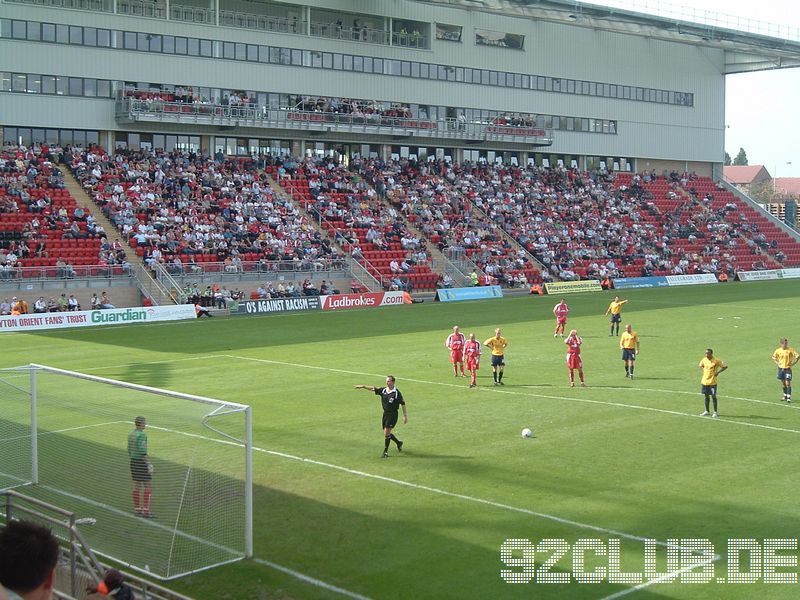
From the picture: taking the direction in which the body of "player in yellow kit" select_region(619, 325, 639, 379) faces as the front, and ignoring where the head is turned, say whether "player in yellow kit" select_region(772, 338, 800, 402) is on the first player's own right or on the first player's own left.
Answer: on the first player's own left

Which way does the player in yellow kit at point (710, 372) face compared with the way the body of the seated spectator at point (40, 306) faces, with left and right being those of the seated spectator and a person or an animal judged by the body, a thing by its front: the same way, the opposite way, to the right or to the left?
to the right

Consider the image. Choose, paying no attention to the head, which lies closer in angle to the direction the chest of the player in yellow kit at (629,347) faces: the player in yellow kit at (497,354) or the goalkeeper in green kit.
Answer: the goalkeeper in green kit

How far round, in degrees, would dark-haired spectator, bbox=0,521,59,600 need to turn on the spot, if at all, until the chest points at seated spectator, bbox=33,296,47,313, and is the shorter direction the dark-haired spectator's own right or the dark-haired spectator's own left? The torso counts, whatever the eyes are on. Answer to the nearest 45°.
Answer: approximately 45° to the dark-haired spectator's own left

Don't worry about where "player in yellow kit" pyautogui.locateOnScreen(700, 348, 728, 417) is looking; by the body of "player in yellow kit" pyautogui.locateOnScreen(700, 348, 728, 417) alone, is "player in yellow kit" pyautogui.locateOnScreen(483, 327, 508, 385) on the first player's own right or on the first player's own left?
on the first player's own right

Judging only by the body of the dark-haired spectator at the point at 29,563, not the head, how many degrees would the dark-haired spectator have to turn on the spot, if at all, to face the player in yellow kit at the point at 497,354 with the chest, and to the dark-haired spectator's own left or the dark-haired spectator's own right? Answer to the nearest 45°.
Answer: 0° — they already face them

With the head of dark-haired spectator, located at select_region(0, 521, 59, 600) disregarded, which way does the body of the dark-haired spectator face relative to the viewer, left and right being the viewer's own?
facing away from the viewer and to the right of the viewer

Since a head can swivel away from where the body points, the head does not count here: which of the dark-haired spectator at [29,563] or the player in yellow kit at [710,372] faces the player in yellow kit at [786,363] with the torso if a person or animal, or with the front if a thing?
the dark-haired spectator

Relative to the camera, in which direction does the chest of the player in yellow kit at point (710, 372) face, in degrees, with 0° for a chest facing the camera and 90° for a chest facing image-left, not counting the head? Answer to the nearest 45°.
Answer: approximately 45°

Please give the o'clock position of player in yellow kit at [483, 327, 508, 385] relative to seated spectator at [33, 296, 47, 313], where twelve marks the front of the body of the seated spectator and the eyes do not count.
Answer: The player in yellow kit is roughly at 11 o'clock from the seated spectator.
